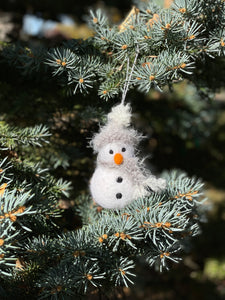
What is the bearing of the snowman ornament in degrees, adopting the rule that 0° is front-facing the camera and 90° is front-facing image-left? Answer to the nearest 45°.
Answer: approximately 0°
